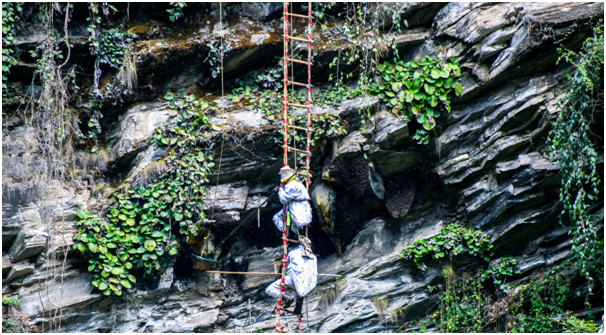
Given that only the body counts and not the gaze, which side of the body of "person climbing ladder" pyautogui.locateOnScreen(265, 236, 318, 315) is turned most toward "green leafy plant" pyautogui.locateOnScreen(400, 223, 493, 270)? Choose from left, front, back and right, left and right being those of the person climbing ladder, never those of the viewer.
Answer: right

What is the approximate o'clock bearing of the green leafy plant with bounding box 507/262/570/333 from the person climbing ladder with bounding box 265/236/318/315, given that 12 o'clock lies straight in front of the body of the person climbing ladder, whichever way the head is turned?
The green leafy plant is roughly at 4 o'clock from the person climbing ladder.

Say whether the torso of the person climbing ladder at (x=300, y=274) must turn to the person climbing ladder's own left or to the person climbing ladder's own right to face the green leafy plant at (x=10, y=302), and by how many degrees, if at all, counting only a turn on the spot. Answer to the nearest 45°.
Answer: approximately 45° to the person climbing ladder's own left

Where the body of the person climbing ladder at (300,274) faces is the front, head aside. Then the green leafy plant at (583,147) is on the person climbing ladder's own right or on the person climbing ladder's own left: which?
on the person climbing ladder's own right

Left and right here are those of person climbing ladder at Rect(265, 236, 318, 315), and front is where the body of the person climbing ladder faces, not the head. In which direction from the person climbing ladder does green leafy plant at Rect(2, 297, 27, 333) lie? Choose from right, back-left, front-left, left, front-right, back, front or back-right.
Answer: front-left

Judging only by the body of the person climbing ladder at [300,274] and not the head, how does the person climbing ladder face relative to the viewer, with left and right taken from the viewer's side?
facing away from the viewer and to the left of the viewer

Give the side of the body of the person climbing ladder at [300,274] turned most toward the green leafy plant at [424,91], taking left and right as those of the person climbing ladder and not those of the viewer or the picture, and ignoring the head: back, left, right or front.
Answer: right
